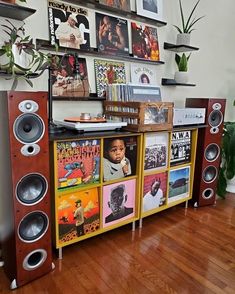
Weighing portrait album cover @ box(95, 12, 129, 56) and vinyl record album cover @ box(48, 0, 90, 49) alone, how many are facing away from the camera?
0

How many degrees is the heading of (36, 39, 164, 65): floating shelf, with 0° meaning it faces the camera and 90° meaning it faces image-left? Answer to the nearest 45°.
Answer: approximately 315°

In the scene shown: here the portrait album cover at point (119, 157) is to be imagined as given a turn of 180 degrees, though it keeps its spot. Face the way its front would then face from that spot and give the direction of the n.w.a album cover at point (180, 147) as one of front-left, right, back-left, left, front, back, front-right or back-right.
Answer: right

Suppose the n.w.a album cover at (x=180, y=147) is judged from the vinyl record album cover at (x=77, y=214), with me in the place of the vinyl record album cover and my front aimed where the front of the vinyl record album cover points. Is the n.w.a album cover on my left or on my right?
on my left

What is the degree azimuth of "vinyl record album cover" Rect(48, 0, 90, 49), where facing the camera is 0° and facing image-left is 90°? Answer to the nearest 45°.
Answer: approximately 315°

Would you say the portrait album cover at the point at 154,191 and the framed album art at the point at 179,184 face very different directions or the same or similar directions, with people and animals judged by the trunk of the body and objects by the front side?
same or similar directions

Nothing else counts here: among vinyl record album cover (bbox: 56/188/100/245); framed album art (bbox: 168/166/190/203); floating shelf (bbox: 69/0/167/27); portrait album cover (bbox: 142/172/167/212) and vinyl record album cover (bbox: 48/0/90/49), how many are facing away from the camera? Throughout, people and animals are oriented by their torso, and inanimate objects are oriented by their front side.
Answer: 0

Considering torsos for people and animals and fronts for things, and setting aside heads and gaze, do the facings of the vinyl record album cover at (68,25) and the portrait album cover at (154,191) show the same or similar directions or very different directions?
same or similar directions

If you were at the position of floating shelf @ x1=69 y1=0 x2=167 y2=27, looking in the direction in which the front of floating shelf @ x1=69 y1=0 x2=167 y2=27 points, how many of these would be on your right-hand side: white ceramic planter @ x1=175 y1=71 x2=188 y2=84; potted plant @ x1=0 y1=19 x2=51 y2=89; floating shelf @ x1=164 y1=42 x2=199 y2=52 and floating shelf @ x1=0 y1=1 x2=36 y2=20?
2

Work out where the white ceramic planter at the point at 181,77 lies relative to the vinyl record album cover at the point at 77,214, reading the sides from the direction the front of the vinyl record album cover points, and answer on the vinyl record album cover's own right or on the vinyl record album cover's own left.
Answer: on the vinyl record album cover's own left

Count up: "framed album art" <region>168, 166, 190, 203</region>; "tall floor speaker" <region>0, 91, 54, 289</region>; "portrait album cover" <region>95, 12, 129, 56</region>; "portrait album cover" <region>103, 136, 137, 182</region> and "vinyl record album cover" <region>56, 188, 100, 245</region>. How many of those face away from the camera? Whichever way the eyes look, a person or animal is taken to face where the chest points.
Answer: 0

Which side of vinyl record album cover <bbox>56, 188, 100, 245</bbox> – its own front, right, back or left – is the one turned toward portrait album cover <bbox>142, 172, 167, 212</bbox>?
left
